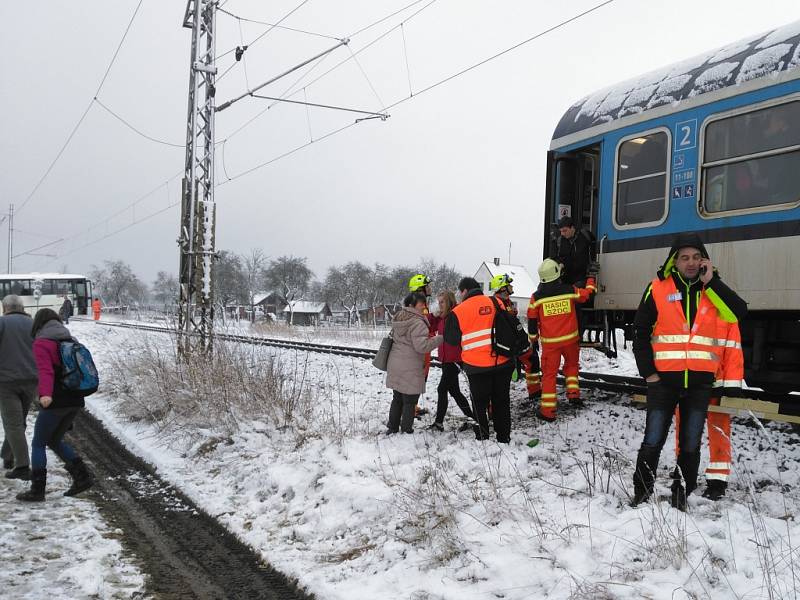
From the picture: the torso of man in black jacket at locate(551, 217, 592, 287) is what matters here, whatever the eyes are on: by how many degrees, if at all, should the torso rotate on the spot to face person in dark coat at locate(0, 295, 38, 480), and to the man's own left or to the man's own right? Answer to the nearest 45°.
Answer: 0° — they already face them

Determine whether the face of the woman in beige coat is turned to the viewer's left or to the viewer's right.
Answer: to the viewer's right

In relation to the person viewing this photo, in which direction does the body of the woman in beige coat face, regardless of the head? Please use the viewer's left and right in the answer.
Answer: facing away from the viewer and to the right of the viewer

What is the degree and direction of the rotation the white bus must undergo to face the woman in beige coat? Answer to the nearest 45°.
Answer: approximately 90° to its right

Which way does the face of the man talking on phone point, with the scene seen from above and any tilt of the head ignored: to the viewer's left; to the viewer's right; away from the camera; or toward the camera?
toward the camera

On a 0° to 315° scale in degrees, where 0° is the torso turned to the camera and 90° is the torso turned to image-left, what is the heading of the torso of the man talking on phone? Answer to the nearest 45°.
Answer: approximately 0°

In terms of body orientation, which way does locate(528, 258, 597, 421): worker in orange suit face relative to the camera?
away from the camera

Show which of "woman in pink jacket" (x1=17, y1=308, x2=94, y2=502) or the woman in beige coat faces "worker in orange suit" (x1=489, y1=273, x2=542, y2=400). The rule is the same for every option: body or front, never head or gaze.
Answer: the woman in beige coat

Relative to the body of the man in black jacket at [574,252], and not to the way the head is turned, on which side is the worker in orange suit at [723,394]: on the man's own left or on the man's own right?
on the man's own left

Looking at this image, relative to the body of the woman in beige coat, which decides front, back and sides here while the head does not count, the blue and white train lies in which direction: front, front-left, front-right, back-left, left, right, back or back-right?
front-right

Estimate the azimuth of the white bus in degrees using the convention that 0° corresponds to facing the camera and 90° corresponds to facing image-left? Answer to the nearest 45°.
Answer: approximately 270°

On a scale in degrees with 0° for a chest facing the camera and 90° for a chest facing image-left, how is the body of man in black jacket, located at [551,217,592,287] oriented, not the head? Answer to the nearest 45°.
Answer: approximately 45°
